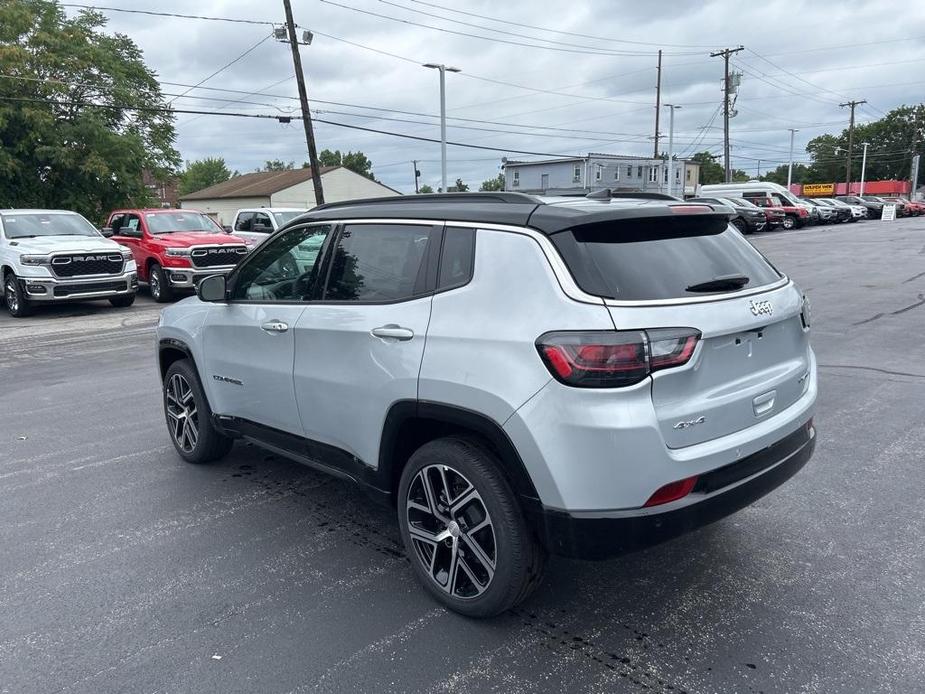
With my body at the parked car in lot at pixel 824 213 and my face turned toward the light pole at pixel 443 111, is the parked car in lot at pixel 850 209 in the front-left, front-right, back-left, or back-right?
back-right

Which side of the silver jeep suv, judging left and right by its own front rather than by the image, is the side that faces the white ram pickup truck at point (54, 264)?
front

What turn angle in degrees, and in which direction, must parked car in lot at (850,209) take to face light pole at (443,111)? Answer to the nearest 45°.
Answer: approximately 90° to its right

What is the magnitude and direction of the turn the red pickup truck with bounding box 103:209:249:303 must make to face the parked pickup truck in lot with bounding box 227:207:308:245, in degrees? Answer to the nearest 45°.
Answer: approximately 90° to its left

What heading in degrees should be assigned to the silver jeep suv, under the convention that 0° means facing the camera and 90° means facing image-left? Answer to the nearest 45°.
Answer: approximately 135°

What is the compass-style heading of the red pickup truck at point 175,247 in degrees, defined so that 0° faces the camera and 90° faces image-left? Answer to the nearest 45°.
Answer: approximately 315°
